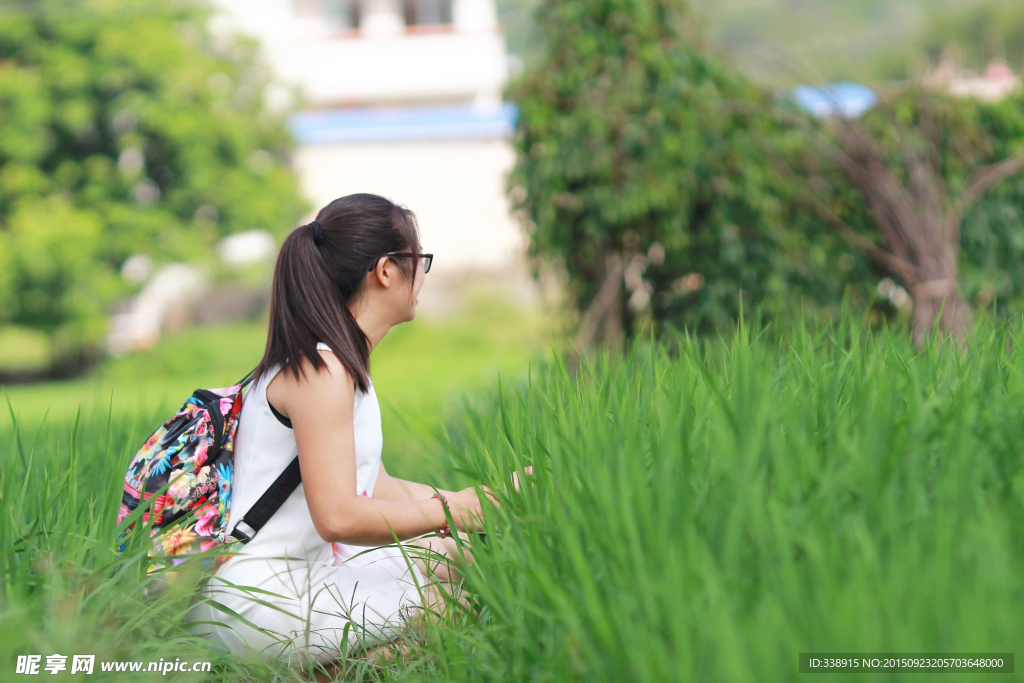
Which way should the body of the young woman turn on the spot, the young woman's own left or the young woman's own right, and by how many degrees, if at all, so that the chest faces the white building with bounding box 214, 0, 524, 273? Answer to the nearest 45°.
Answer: approximately 90° to the young woman's own left

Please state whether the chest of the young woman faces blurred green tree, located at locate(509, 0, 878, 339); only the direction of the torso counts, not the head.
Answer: no

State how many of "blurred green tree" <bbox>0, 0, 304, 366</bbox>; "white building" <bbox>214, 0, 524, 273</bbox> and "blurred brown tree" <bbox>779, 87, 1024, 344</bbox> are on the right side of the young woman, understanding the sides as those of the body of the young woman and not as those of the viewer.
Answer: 0

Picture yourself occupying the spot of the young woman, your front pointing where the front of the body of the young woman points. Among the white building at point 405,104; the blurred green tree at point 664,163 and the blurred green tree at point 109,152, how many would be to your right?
0

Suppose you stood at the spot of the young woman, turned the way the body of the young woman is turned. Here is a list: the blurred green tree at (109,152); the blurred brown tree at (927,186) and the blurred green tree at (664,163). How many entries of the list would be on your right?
0

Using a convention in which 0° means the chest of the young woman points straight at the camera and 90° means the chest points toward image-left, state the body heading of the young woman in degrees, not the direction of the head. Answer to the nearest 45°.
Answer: approximately 270°

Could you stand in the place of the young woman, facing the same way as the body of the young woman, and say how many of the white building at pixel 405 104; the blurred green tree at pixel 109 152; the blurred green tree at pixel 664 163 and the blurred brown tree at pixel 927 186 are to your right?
0

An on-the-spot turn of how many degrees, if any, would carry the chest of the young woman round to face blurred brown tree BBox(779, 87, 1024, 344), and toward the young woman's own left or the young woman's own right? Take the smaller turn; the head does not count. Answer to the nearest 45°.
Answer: approximately 45° to the young woman's own left

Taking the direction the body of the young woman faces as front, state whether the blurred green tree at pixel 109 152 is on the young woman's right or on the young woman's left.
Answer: on the young woman's left

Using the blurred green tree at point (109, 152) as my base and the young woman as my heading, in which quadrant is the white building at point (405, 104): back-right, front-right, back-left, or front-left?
back-left
